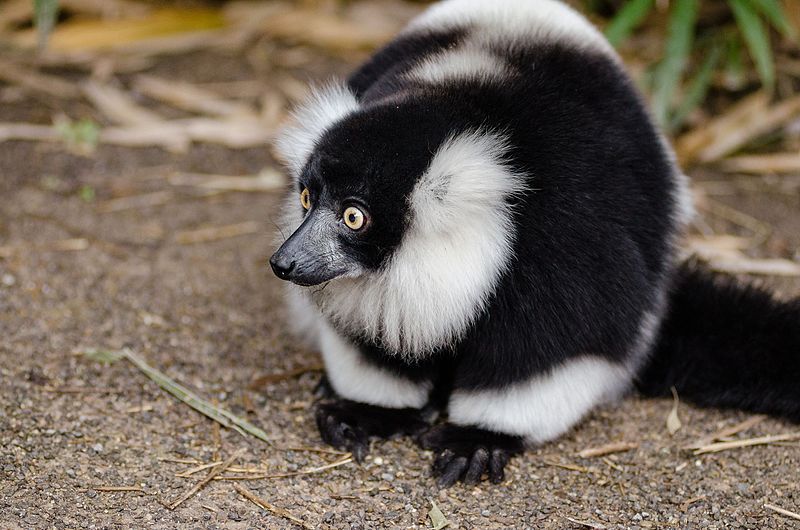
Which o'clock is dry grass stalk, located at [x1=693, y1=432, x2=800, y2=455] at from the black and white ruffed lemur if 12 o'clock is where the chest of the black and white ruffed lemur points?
The dry grass stalk is roughly at 7 o'clock from the black and white ruffed lemur.

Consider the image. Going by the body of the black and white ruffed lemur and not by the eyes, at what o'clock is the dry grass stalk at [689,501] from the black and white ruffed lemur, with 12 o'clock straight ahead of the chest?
The dry grass stalk is roughly at 8 o'clock from the black and white ruffed lemur.

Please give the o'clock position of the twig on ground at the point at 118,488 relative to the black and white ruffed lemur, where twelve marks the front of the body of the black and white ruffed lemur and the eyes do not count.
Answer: The twig on ground is roughly at 12 o'clock from the black and white ruffed lemur.

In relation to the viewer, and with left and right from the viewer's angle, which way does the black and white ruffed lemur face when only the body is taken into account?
facing the viewer and to the left of the viewer

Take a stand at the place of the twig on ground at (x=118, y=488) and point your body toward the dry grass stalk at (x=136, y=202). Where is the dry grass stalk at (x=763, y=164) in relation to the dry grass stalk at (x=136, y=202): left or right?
right

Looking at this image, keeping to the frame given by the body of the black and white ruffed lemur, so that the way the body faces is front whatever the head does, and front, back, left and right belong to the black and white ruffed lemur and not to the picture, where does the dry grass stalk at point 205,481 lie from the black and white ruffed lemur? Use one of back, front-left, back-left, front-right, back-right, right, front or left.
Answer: front

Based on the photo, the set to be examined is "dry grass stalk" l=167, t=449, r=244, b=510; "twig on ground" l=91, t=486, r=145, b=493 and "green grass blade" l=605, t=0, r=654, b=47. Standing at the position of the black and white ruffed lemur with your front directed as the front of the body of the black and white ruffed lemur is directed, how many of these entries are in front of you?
2

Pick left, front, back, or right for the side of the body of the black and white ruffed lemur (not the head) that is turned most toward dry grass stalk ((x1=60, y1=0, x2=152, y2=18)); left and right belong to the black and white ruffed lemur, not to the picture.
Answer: right

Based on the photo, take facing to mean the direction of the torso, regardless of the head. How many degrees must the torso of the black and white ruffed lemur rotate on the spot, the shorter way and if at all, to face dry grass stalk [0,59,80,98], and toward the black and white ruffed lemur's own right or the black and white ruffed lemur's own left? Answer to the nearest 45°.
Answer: approximately 90° to the black and white ruffed lemur's own right

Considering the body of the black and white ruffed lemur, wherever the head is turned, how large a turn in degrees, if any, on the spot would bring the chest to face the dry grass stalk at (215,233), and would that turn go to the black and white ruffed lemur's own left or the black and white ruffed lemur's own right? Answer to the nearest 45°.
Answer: approximately 90° to the black and white ruffed lemur's own right

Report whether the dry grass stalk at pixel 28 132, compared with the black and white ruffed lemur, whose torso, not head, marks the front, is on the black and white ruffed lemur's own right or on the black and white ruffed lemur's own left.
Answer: on the black and white ruffed lemur's own right

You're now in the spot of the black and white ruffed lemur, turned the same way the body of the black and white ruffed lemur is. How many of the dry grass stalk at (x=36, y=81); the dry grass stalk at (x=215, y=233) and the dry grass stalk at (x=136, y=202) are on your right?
3

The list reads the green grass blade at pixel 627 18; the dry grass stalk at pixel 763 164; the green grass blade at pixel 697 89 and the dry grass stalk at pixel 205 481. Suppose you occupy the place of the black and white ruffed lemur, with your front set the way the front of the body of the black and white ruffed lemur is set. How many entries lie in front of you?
1

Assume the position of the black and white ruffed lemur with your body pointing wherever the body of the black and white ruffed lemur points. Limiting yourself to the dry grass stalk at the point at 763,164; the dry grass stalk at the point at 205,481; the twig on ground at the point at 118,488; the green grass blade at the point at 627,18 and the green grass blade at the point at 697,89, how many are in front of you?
2

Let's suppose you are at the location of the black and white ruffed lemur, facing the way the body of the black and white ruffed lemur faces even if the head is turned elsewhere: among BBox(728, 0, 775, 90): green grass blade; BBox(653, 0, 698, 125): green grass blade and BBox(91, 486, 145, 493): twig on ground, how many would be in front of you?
1
